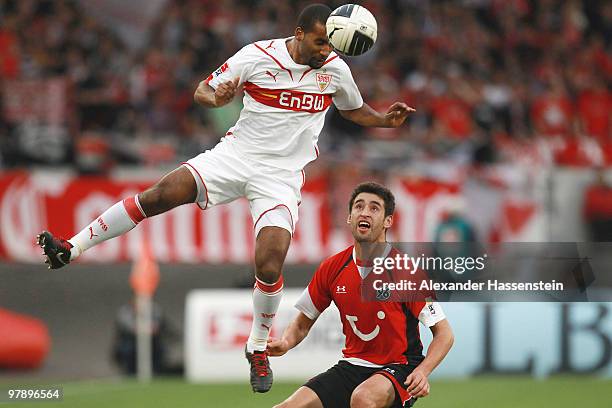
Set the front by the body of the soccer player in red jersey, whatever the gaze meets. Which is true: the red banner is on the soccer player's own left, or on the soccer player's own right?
on the soccer player's own right

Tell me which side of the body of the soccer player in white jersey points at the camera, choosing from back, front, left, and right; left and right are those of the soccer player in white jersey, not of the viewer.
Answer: front

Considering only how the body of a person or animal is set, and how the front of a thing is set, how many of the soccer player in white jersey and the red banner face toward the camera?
2

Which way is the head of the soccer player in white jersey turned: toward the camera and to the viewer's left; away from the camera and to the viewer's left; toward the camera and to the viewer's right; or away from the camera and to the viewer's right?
toward the camera and to the viewer's right

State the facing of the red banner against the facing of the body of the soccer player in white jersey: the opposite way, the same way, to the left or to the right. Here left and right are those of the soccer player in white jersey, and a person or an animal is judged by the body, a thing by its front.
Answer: the same way

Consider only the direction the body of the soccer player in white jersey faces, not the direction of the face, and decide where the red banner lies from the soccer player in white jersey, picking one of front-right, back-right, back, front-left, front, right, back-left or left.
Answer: back

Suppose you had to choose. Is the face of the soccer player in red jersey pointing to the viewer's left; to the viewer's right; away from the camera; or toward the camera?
toward the camera

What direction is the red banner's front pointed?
toward the camera

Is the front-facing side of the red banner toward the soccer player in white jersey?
yes

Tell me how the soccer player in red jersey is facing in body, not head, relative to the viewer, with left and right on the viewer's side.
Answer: facing the viewer and to the left of the viewer
